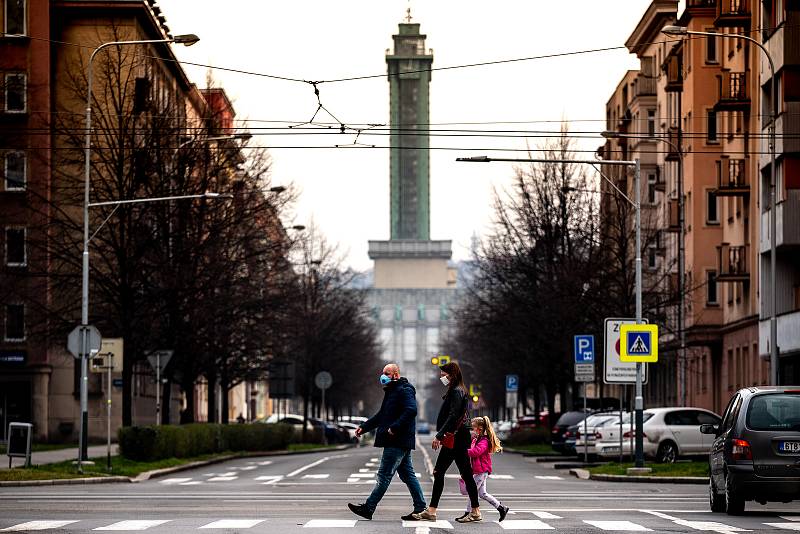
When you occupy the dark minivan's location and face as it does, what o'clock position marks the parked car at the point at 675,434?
The parked car is roughly at 12 o'clock from the dark minivan.

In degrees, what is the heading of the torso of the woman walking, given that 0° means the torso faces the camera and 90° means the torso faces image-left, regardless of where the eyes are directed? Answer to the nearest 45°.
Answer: approximately 90°

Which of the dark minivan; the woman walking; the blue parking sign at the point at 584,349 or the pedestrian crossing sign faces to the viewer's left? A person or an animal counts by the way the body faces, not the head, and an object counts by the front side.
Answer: the woman walking

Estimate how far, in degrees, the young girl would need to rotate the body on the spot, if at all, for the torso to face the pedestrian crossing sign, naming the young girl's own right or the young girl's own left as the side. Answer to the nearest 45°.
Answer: approximately 90° to the young girl's own right

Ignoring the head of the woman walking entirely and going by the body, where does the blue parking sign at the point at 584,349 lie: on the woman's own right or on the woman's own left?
on the woman's own right

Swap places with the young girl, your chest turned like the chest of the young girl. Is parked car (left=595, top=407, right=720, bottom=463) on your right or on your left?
on your right

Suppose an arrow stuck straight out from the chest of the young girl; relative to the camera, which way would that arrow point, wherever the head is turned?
to the viewer's left

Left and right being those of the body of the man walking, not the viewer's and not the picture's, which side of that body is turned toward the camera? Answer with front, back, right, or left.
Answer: left

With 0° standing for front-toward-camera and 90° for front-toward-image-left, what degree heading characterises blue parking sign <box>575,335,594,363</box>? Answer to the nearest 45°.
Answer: approximately 0°
